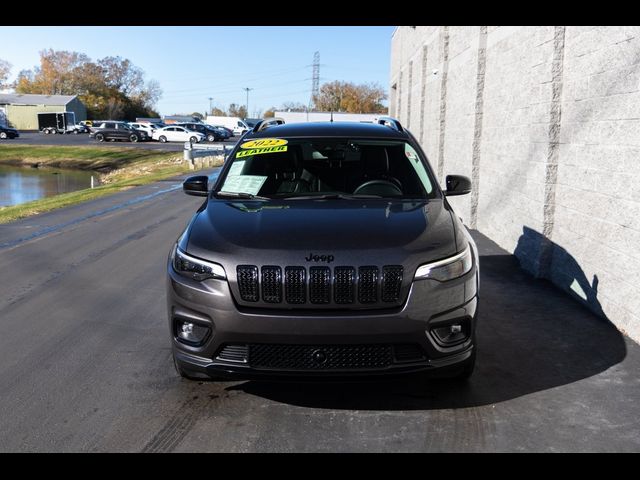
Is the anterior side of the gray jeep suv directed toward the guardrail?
no

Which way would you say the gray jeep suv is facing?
toward the camera
